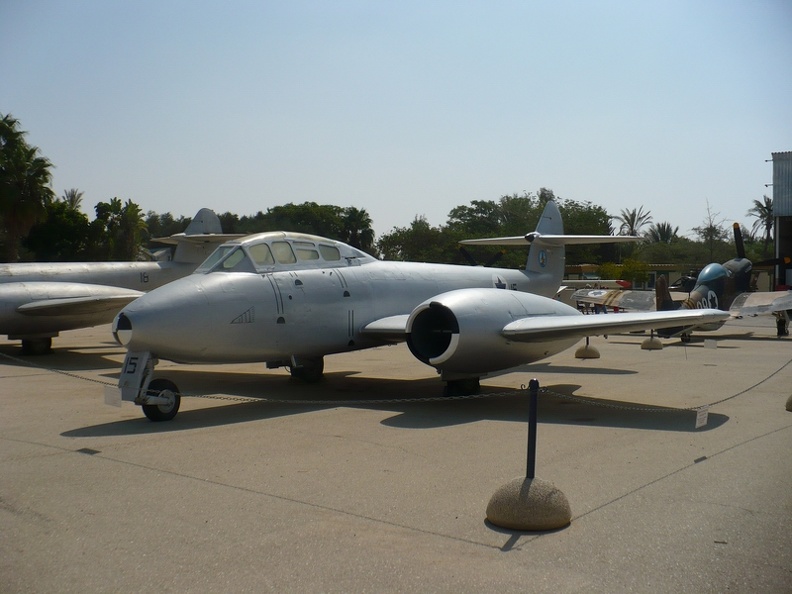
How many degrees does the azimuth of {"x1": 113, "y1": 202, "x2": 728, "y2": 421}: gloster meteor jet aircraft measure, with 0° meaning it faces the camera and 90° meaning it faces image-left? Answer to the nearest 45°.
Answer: approximately 45°

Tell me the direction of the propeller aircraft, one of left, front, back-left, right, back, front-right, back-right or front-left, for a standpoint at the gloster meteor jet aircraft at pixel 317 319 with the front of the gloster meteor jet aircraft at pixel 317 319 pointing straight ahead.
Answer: back

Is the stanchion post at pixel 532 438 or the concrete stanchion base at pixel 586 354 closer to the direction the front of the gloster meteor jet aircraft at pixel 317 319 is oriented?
the stanchion post

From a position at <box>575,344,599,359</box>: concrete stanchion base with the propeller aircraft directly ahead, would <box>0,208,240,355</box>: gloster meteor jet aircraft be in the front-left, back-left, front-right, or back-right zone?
back-left

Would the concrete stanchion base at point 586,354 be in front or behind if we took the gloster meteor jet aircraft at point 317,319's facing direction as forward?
behind

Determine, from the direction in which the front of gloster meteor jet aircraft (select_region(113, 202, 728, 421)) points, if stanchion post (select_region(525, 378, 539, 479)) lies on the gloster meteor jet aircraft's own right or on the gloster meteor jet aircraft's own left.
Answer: on the gloster meteor jet aircraft's own left

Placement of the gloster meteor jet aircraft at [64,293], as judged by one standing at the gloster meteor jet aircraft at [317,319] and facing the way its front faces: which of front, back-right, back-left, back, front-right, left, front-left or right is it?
right

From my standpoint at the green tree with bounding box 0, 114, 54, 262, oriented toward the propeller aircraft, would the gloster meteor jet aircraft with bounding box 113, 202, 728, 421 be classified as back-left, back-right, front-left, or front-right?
front-right
